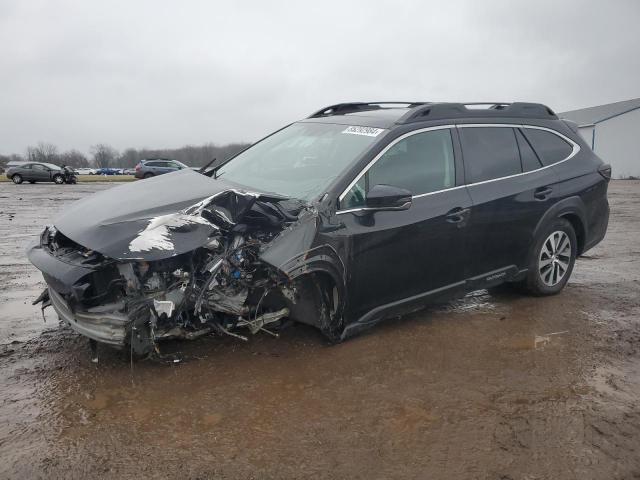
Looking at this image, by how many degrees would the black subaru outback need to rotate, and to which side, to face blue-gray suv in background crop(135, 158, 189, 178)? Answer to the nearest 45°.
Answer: approximately 135° to its right

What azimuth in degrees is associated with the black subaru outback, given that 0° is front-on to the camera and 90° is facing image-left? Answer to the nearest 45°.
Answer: approximately 45°

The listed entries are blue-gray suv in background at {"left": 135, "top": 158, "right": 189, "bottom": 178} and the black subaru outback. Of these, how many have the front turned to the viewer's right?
1

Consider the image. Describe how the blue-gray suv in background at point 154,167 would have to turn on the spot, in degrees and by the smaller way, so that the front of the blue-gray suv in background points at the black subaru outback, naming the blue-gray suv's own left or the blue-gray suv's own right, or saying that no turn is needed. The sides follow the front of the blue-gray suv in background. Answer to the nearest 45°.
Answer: approximately 90° to the blue-gray suv's own right

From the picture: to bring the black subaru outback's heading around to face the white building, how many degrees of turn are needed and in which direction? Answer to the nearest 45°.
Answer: approximately 180°

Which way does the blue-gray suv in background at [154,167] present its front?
to the viewer's right

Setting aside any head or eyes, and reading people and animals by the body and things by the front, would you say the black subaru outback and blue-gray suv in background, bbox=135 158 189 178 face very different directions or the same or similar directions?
very different directions
